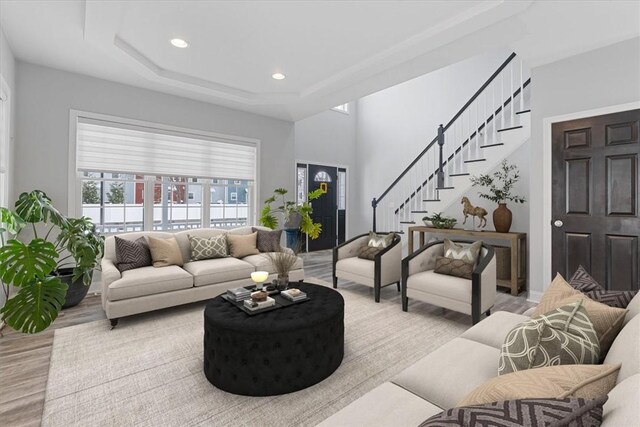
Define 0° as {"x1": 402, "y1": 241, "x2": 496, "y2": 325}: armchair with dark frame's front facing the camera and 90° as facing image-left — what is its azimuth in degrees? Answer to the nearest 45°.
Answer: approximately 45°

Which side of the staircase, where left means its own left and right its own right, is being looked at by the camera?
left

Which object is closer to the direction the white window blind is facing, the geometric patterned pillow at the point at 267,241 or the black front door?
the geometric patterned pillow

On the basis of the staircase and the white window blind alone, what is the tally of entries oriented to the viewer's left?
1

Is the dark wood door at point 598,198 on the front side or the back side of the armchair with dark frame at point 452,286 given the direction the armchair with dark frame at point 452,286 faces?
on the back side

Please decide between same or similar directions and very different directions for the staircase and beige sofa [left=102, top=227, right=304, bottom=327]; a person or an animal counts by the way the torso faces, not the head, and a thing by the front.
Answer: very different directions

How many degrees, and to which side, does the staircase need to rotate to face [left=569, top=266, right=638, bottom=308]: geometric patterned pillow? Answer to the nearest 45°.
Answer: approximately 90° to its left

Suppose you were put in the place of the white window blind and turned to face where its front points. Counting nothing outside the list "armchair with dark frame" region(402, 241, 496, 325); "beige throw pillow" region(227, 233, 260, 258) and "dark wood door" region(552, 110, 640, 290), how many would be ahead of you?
3

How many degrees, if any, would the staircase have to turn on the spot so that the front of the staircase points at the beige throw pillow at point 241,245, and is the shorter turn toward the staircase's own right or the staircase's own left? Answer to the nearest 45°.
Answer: approximately 45° to the staircase's own left

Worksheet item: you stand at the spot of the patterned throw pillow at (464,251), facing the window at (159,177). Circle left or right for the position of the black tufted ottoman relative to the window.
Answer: left

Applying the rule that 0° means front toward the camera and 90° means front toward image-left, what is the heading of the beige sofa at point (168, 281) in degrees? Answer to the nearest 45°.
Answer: approximately 315°

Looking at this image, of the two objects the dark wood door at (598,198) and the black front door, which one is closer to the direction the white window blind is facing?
the dark wood door

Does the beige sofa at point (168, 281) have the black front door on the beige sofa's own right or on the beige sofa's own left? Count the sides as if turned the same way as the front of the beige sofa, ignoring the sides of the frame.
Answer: on the beige sofa's own left
